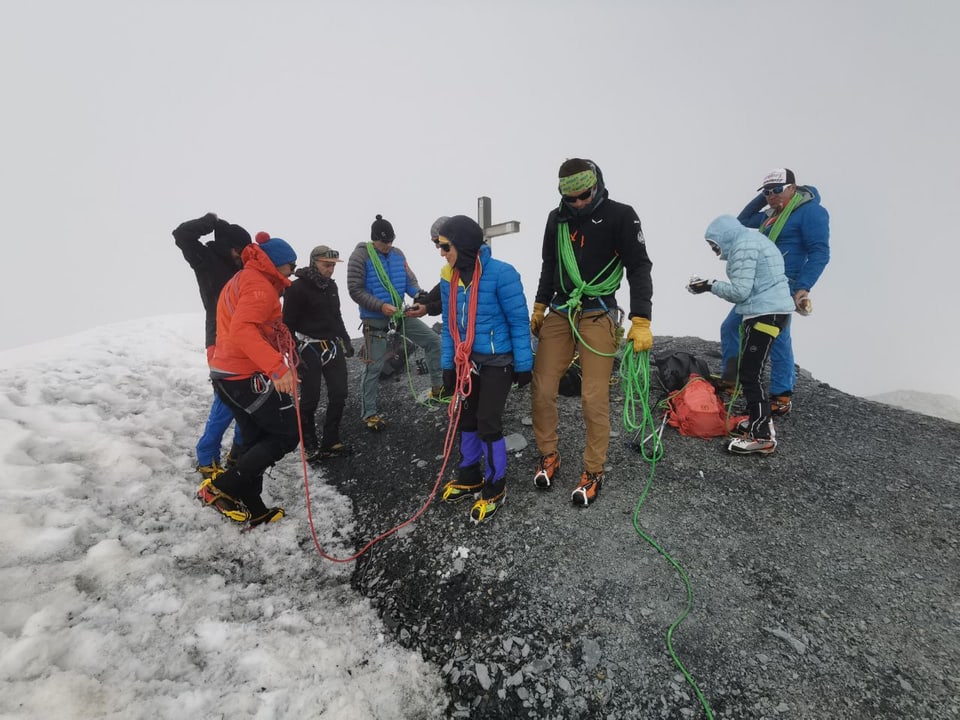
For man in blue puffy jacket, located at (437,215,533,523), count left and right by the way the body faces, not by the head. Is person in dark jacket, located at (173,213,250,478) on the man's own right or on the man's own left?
on the man's own right

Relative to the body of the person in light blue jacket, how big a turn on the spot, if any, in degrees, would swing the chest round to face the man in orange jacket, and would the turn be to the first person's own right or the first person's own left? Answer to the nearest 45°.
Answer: approximately 45° to the first person's own left

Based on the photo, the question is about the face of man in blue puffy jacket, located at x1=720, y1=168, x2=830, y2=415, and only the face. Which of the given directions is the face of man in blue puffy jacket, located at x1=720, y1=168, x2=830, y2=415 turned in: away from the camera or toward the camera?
toward the camera

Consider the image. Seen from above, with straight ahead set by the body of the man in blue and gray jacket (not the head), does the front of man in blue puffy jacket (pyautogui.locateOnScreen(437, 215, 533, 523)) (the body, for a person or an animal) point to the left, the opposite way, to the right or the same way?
to the right

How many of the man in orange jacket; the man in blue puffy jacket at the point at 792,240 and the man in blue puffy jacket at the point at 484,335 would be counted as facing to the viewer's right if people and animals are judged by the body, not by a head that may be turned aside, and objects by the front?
1

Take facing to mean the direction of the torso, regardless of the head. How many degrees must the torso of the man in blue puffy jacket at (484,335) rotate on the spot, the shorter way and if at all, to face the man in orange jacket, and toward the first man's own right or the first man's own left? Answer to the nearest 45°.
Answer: approximately 45° to the first man's own right

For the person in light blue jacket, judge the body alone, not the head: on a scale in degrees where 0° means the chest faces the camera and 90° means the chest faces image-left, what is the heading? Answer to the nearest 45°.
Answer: approximately 90°

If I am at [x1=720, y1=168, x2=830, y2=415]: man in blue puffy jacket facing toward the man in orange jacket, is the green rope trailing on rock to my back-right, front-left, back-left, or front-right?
front-left

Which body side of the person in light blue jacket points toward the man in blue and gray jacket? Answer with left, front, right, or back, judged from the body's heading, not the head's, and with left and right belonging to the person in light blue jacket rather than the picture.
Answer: front

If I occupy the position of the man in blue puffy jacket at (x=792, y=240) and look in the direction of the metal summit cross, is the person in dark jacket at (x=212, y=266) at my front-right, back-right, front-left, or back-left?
front-left

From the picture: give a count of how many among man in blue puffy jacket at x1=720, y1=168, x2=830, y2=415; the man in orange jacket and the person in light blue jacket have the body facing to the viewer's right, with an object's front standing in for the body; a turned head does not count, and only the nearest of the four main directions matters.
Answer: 1

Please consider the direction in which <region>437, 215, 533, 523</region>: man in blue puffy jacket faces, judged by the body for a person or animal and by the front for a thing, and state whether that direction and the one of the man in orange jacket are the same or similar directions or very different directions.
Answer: very different directions

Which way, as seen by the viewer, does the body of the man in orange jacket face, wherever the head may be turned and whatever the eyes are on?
to the viewer's right

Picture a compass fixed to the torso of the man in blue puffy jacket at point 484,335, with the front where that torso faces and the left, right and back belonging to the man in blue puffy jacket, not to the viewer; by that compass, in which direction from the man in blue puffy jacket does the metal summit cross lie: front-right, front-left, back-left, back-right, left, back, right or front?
back-right

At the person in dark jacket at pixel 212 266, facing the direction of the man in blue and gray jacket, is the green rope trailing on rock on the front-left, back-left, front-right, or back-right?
front-right
